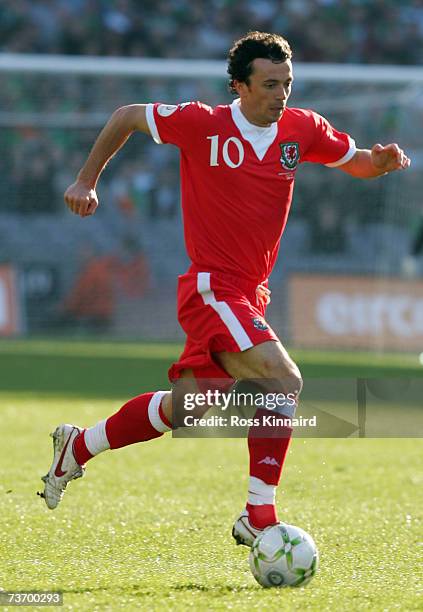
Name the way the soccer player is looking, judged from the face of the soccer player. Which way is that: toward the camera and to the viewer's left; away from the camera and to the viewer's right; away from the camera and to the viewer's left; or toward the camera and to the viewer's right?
toward the camera and to the viewer's right

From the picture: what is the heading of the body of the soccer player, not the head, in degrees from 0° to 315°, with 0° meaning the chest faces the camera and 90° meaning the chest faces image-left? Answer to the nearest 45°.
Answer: approximately 315°
